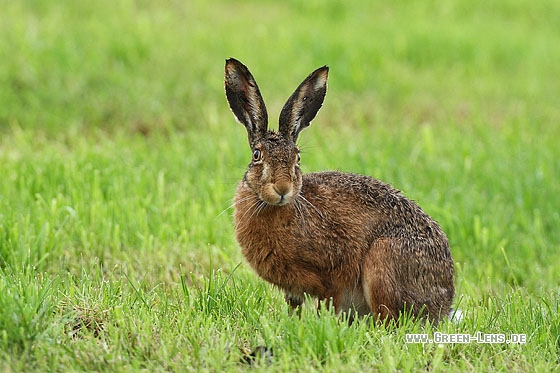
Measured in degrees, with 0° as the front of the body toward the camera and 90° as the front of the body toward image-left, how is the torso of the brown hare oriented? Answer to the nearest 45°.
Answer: approximately 90°
